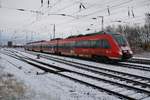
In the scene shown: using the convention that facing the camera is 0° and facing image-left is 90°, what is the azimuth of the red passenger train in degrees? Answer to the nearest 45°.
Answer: approximately 315°
